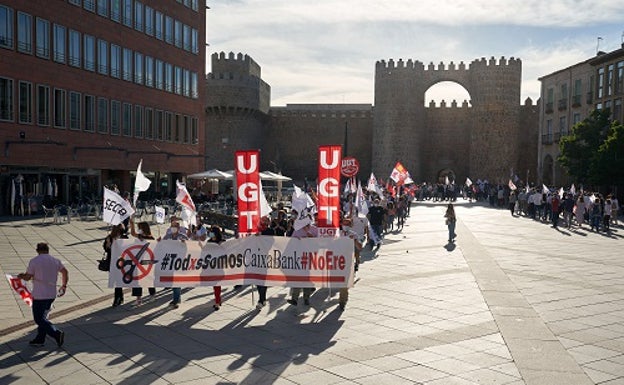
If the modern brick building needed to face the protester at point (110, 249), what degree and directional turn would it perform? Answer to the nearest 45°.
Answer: approximately 45° to its right

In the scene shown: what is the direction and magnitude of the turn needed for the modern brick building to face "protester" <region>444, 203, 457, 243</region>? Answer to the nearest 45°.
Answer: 0° — it already faces them

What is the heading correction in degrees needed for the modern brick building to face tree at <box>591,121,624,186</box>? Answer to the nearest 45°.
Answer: approximately 45° to its left

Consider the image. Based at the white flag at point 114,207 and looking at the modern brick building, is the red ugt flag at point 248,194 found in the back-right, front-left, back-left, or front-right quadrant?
back-right
